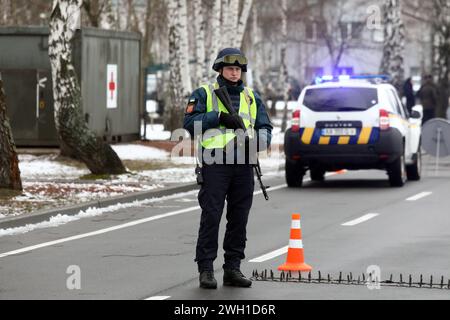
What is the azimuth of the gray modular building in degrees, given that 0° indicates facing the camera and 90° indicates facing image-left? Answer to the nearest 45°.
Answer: approximately 0°

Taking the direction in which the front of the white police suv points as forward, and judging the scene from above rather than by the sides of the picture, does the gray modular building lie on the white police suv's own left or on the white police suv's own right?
on the white police suv's own left

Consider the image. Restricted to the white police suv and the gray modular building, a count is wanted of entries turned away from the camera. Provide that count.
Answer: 1

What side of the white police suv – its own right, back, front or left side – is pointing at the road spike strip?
back

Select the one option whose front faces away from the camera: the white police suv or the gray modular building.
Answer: the white police suv

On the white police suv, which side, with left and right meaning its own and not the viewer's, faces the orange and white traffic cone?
back

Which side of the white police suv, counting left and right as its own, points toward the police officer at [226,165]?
back

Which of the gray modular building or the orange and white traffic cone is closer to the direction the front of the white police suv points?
the gray modular building

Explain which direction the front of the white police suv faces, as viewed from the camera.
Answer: facing away from the viewer

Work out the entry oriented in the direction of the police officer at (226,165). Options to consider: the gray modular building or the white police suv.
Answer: the gray modular building

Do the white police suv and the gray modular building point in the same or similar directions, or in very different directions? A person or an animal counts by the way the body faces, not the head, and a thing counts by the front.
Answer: very different directions
